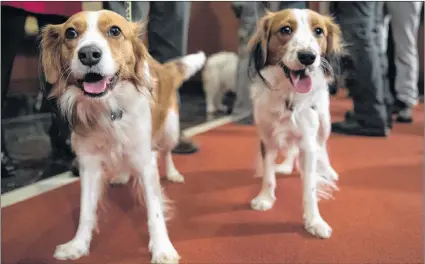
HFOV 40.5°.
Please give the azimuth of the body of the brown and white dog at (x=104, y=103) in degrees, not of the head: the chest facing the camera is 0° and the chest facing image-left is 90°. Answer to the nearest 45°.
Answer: approximately 45°

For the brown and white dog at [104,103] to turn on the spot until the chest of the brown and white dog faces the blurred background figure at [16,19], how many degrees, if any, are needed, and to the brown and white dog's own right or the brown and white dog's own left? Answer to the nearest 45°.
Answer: approximately 90° to the brown and white dog's own right

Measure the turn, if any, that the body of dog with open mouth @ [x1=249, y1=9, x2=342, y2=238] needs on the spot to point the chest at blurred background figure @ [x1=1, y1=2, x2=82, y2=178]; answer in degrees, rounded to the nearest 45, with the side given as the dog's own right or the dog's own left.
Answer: approximately 90° to the dog's own right

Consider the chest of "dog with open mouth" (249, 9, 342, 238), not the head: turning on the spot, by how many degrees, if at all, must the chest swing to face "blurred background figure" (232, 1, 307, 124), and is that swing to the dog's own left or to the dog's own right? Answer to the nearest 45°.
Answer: approximately 180°

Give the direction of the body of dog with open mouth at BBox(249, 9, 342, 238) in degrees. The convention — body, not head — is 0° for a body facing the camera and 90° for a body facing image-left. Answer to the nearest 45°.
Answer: approximately 0°
